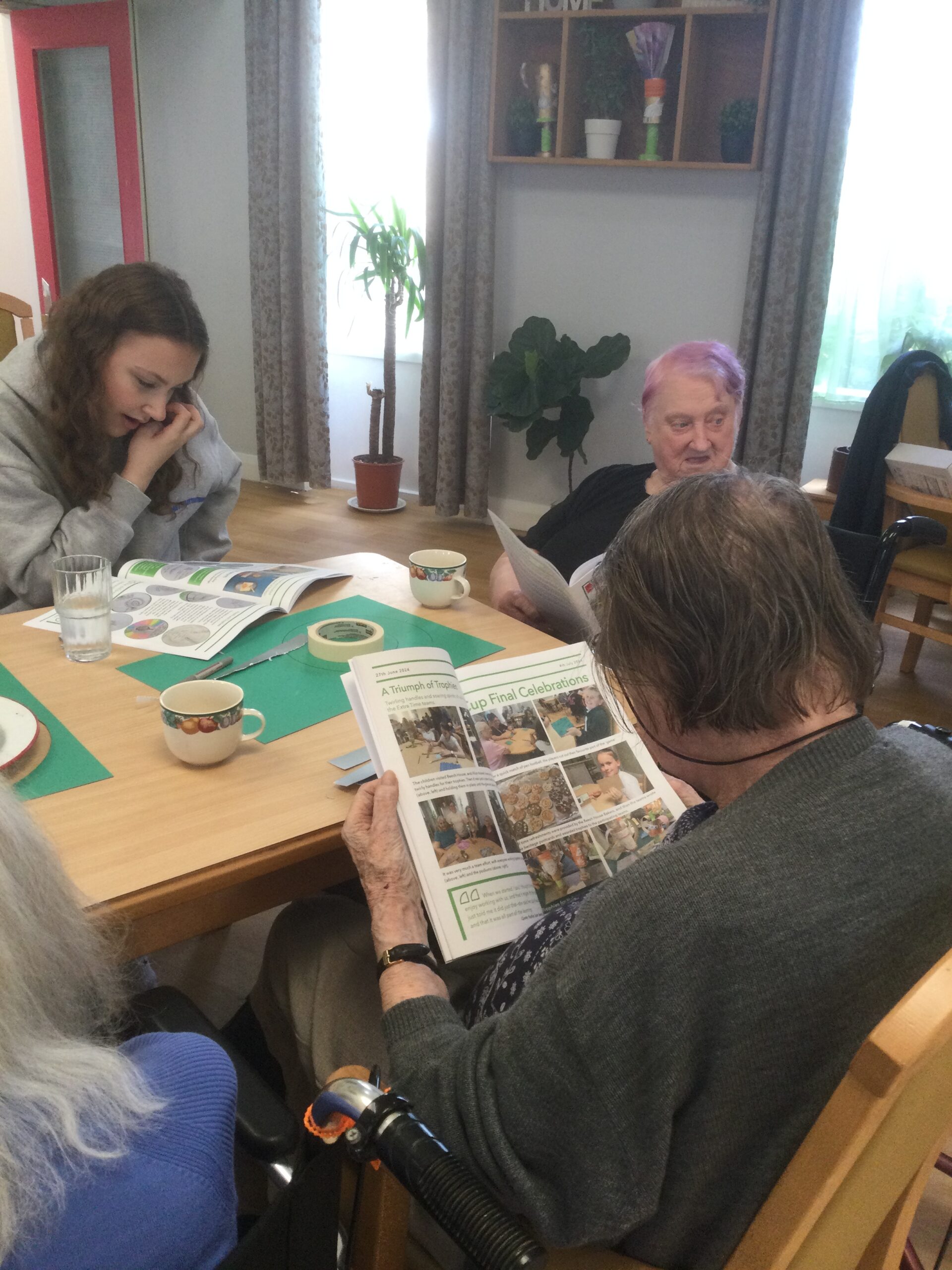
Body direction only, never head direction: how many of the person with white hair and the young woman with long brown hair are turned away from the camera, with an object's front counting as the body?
1

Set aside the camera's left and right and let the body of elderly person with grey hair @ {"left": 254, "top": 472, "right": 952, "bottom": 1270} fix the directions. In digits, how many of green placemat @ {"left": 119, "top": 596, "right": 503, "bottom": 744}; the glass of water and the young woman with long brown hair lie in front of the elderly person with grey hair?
3

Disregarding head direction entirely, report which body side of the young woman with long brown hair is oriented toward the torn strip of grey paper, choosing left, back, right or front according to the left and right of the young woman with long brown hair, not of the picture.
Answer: front

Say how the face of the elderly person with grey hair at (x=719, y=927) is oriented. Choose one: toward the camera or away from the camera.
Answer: away from the camera

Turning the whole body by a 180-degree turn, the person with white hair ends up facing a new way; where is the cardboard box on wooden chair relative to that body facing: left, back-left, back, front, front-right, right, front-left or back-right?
back-left

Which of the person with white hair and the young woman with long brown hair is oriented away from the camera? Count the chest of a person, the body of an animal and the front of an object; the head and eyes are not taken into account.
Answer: the person with white hair

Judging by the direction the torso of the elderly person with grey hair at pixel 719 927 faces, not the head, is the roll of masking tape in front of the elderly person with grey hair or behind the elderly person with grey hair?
in front

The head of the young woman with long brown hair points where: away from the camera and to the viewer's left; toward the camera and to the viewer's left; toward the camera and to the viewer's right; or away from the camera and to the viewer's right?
toward the camera and to the viewer's right

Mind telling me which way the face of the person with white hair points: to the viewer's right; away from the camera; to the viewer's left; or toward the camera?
away from the camera

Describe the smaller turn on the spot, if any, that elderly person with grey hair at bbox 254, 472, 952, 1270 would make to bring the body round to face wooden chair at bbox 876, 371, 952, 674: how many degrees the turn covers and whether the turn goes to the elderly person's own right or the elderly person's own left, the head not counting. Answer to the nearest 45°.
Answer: approximately 45° to the elderly person's own right

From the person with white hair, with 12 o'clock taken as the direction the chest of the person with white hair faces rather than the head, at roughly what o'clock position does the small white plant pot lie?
The small white plant pot is roughly at 1 o'clock from the person with white hair.

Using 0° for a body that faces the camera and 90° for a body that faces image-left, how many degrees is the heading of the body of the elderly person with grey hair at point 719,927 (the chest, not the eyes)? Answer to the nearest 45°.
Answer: approximately 135°

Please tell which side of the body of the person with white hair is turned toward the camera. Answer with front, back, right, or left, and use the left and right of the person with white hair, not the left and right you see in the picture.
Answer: back

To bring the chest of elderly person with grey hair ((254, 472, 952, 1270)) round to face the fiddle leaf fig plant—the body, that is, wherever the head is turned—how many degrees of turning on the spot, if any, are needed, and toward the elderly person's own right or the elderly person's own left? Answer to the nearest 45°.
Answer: approximately 45° to the elderly person's own right
